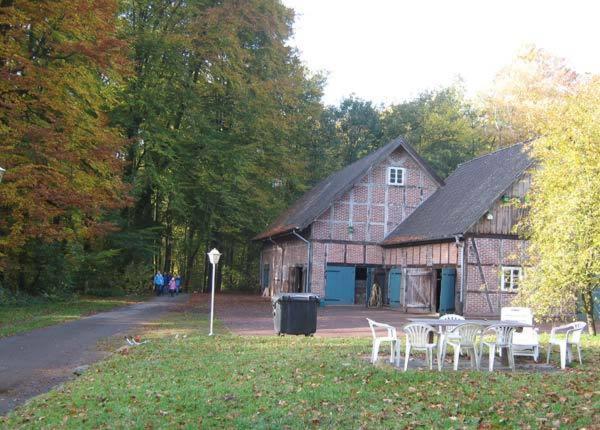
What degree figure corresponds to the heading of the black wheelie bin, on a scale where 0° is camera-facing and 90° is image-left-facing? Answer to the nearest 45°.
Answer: approximately 0°

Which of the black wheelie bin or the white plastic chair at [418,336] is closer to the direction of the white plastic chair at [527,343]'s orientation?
the white plastic chair

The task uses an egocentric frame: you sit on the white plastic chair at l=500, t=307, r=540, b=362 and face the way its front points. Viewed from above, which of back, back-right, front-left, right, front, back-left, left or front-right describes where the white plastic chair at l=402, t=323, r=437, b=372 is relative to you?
front-right

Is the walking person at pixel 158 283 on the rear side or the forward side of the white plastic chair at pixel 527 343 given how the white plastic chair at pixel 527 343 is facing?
on the rear side

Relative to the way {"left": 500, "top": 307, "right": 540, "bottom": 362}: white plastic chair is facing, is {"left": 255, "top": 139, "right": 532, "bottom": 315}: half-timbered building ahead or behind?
behind

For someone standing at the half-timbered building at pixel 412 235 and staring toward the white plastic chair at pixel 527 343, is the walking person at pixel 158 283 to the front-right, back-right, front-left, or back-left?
back-right

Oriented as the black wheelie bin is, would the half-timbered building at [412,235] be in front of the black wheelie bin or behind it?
behind

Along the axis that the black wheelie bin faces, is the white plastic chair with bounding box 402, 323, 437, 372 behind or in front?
in front

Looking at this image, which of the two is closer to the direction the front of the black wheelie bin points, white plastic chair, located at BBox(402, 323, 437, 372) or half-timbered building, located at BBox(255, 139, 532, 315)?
the white plastic chair

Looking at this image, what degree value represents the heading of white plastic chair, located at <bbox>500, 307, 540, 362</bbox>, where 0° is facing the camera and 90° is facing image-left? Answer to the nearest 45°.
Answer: approximately 0°

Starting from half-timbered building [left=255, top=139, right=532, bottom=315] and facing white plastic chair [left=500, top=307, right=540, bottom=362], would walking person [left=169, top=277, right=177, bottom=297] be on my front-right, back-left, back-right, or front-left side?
back-right
